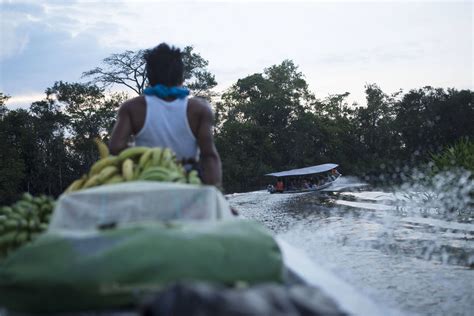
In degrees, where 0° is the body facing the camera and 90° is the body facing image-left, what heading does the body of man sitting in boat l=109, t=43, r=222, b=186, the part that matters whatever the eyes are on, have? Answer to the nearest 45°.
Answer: approximately 180°

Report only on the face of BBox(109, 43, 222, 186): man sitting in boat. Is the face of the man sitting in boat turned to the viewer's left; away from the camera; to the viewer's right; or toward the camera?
away from the camera

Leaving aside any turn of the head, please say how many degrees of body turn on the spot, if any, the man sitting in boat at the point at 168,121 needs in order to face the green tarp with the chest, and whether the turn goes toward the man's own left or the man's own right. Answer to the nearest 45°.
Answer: approximately 180°

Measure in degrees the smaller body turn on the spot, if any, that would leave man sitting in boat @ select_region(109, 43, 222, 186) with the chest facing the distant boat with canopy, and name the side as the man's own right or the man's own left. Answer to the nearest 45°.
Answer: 0° — they already face it

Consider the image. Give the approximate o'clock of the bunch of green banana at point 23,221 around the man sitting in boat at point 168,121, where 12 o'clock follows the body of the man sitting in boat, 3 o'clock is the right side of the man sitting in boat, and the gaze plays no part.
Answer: The bunch of green banana is roughly at 8 o'clock from the man sitting in boat.

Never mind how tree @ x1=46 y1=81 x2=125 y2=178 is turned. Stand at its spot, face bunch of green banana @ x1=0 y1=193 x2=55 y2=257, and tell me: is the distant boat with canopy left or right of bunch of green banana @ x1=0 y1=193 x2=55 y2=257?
left

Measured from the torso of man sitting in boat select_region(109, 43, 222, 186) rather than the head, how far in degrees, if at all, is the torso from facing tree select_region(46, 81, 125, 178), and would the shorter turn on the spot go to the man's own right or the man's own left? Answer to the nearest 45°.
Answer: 0° — they already face it
